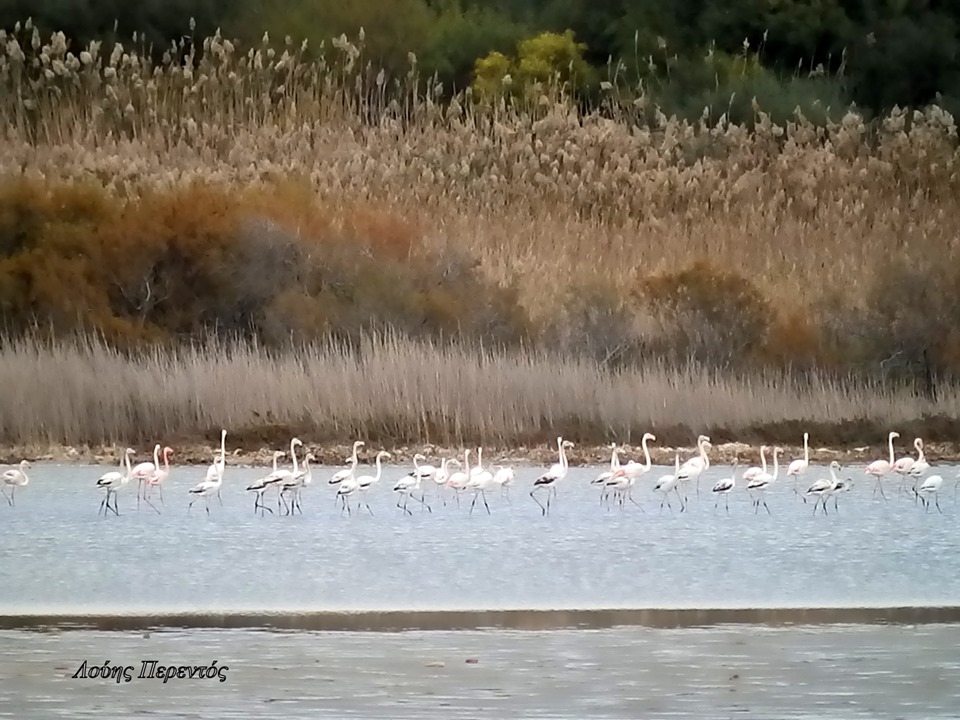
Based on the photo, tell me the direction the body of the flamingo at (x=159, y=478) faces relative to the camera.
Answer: to the viewer's right

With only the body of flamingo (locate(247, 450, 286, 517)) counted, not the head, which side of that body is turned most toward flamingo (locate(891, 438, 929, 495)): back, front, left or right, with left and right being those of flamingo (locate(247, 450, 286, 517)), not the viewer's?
front

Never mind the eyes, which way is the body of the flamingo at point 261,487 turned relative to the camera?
to the viewer's right

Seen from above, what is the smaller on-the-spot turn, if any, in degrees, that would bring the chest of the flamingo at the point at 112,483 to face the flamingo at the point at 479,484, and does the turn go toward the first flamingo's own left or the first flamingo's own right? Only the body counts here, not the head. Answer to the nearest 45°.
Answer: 0° — it already faces it

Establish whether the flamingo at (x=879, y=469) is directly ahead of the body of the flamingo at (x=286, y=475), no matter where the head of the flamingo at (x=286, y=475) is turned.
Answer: yes

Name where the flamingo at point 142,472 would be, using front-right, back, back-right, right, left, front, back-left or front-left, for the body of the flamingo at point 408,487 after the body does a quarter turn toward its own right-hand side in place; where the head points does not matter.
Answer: right

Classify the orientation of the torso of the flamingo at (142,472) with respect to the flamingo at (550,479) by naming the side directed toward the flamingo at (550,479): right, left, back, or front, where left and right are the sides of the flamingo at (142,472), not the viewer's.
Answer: front

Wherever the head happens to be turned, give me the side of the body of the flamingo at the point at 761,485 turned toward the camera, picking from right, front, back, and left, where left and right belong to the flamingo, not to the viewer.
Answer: right

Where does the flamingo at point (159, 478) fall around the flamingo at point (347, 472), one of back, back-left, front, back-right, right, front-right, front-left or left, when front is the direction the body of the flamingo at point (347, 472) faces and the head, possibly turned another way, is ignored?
back

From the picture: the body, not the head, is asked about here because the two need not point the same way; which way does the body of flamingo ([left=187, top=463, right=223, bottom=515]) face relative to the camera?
to the viewer's right

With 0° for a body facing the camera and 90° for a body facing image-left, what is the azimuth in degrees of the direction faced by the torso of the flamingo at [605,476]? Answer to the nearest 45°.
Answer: approximately 270°

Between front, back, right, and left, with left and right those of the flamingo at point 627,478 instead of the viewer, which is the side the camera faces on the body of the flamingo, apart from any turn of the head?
right

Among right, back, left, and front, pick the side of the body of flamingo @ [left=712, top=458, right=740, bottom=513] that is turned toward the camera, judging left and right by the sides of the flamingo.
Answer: right
